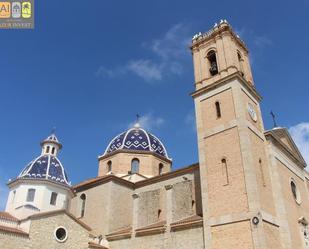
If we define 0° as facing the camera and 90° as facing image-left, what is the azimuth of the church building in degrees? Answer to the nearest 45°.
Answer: approximately 315°
